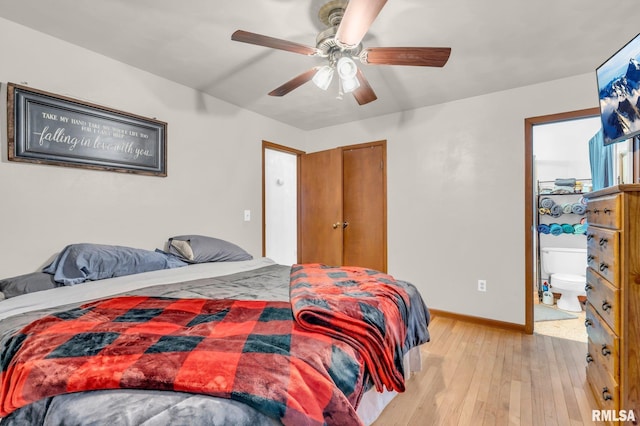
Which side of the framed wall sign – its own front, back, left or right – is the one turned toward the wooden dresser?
front

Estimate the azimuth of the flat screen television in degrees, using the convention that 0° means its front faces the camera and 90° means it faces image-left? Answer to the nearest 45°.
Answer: approximately 45°

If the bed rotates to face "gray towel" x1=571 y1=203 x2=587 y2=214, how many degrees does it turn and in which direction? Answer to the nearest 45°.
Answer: approximately 45° to its left

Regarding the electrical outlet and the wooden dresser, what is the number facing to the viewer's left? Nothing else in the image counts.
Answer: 1

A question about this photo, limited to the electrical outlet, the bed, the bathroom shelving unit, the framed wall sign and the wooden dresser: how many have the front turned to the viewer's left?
1

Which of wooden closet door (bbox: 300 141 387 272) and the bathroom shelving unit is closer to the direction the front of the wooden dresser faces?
the wooden closet door

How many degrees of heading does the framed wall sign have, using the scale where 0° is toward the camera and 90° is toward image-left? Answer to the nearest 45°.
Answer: approximately 315°

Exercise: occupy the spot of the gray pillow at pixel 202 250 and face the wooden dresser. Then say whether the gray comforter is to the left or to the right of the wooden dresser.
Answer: right

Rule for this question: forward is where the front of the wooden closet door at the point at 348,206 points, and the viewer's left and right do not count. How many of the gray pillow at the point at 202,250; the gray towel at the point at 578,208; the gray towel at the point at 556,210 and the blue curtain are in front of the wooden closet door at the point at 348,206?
1

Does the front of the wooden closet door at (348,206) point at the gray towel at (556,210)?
no

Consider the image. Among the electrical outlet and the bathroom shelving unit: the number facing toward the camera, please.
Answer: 2

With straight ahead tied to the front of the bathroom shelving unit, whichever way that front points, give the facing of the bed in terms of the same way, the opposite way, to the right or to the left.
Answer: to the left

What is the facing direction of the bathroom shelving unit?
toward the camera

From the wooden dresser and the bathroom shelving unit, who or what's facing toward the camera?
the bathroom shelving unit

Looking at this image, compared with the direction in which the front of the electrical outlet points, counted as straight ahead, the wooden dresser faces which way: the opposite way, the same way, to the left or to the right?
to the right

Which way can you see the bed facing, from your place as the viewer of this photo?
facing the viewer and to the right of the viewer

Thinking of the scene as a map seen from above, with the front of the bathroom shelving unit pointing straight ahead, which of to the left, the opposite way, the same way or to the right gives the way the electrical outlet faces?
the same way

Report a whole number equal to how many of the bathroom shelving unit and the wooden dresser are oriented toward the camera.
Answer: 1

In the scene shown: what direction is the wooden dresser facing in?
to the viewer's left

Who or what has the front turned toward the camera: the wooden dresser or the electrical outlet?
the electrical outlet

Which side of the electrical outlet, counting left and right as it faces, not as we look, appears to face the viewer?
front

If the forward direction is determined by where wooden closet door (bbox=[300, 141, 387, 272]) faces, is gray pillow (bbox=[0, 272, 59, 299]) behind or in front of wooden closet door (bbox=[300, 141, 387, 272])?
in front

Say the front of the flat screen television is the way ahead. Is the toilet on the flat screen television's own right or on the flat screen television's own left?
on the flat screen television's own right

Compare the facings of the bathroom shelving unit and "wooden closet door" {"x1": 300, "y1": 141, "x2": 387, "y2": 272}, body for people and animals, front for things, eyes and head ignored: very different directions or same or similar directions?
same or similar directions
